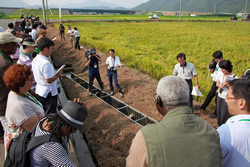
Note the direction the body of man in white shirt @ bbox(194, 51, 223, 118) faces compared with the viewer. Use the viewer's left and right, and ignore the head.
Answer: facing the viewer and to the left of the viewer

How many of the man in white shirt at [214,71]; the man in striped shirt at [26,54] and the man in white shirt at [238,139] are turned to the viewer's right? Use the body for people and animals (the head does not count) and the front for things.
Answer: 1

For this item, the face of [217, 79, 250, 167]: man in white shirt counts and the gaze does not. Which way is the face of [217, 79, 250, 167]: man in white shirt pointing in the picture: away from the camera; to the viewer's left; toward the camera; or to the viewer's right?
to the viewer's left

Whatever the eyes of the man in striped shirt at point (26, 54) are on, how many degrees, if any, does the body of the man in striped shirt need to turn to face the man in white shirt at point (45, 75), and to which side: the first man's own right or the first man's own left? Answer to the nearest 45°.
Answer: approximately 90° to the first man's own right

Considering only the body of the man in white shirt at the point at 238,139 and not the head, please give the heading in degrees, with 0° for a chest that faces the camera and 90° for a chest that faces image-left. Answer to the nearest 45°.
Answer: approximately 135°

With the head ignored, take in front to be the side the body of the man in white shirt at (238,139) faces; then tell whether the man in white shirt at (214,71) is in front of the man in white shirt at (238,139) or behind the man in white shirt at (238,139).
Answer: in front

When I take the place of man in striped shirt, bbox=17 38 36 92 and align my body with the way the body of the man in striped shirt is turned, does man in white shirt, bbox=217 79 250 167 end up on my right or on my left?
on my right

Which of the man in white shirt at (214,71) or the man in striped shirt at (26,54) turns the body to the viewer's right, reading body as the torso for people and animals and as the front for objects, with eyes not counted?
the man in striped shirt

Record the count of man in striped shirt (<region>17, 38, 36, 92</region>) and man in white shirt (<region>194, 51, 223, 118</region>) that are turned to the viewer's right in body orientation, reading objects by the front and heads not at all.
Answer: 1

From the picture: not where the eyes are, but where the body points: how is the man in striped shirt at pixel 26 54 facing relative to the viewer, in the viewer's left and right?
facing to the right of the viewer

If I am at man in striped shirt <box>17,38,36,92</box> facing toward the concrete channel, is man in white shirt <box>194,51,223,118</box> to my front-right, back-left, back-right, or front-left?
front-right

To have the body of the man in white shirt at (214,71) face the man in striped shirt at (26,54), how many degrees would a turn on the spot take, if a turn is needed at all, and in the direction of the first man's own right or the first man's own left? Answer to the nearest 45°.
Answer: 0° — they already face them

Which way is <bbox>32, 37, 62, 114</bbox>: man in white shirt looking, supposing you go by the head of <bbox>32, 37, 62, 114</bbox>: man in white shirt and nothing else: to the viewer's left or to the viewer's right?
to the viewer's right

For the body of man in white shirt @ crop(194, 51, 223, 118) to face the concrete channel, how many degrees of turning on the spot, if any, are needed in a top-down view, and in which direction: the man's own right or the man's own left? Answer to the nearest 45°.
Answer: approximately 45° to the man's own right

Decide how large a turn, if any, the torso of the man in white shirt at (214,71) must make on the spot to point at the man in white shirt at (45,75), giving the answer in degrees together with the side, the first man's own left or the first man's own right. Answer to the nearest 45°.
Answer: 0° — they already face them

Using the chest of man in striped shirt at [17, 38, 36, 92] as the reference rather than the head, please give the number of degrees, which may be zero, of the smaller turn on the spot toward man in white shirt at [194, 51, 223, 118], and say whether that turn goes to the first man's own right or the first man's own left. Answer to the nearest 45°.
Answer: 0° — they already face them
